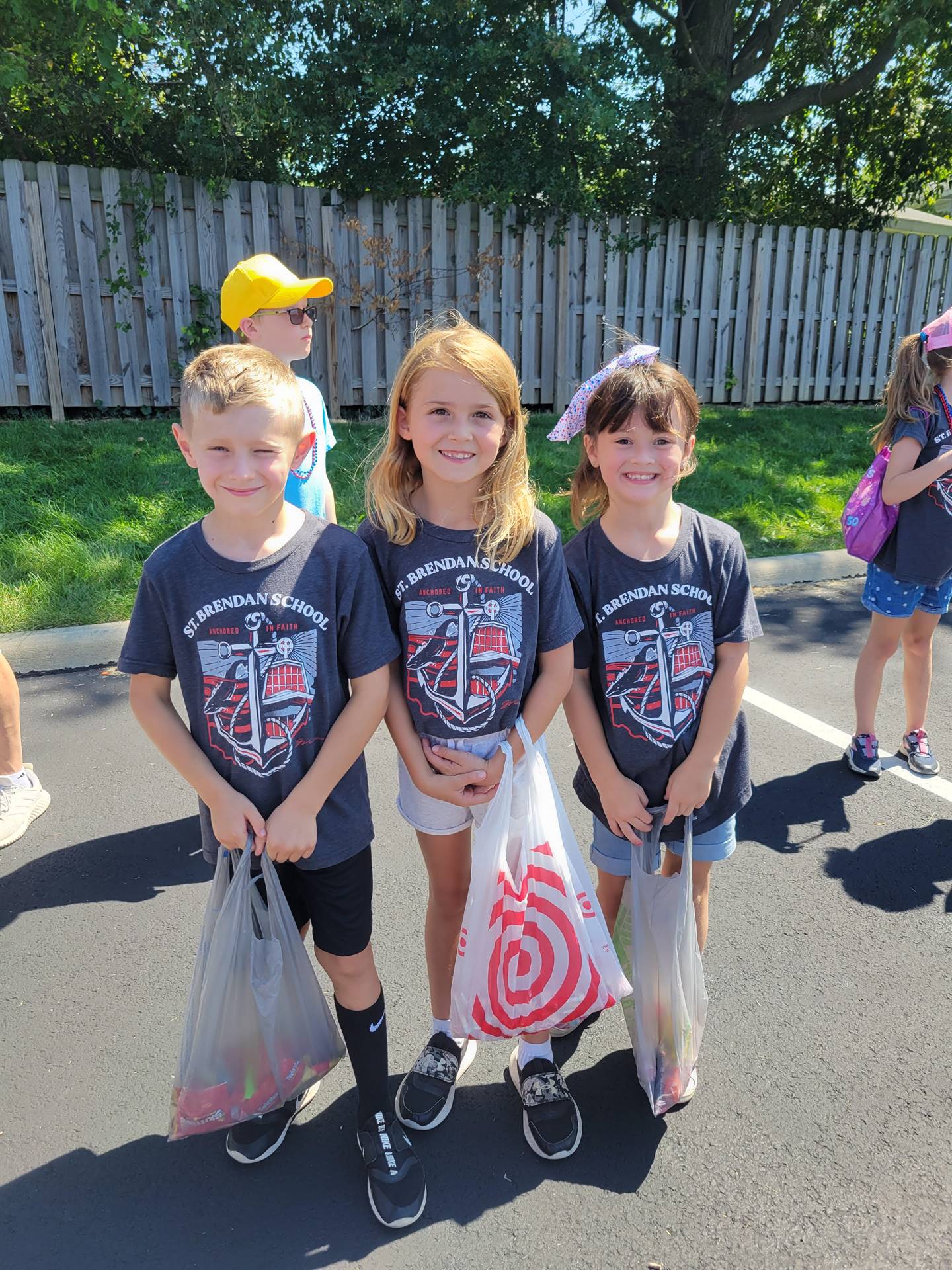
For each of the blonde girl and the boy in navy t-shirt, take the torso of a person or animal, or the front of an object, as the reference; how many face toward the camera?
2

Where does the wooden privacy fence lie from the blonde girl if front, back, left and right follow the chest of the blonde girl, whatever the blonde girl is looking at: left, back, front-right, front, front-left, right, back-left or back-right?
back

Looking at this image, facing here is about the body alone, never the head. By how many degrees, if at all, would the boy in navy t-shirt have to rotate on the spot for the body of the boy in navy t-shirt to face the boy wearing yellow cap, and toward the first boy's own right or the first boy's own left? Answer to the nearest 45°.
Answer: approximately 180°

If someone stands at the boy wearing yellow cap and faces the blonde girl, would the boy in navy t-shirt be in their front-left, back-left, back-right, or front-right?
front-right

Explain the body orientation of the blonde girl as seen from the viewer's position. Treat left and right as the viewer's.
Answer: facing the viewer

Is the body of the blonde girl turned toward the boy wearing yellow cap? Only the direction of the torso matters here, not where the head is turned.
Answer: no

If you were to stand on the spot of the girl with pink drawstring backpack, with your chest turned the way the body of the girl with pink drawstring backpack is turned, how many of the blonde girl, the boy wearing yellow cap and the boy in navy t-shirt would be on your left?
0

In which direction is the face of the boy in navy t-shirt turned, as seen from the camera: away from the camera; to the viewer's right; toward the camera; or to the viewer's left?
toward the camera

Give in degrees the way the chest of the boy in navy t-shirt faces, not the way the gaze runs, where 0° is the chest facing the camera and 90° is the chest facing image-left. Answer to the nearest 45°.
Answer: approximately 0°

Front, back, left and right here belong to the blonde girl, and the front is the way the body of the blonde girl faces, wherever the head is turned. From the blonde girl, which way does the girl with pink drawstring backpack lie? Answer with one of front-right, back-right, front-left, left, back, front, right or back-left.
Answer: back-left

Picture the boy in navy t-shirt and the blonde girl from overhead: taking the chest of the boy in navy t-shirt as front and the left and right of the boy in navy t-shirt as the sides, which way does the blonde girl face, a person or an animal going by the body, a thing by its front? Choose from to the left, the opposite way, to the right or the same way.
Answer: the same way
